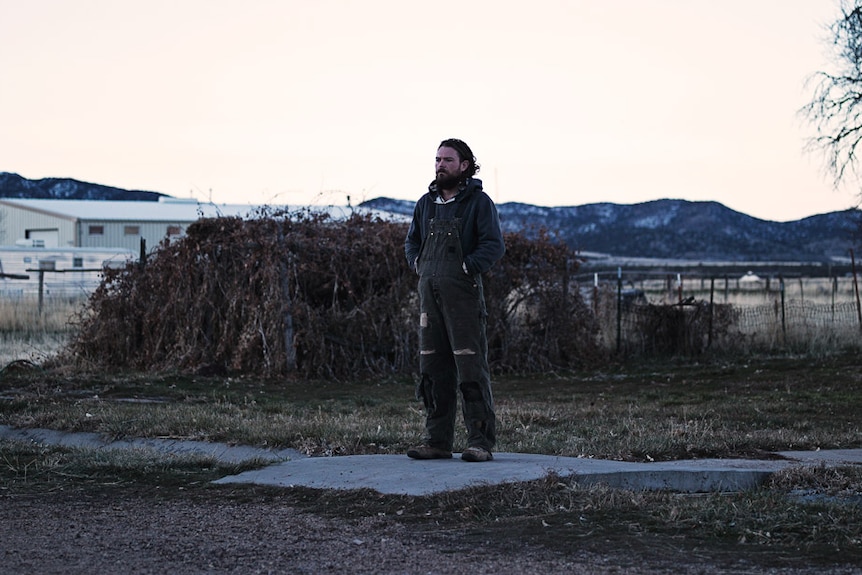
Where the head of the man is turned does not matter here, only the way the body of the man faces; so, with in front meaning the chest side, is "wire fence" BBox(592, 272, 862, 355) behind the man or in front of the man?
behind

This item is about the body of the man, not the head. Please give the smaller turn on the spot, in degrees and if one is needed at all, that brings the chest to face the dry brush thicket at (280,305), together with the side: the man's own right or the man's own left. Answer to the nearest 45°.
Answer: approximately 135° to the man's own right

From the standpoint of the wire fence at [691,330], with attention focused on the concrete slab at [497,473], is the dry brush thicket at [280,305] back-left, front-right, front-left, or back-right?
front-right

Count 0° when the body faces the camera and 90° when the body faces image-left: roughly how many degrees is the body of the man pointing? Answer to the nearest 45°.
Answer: approximately 45°
